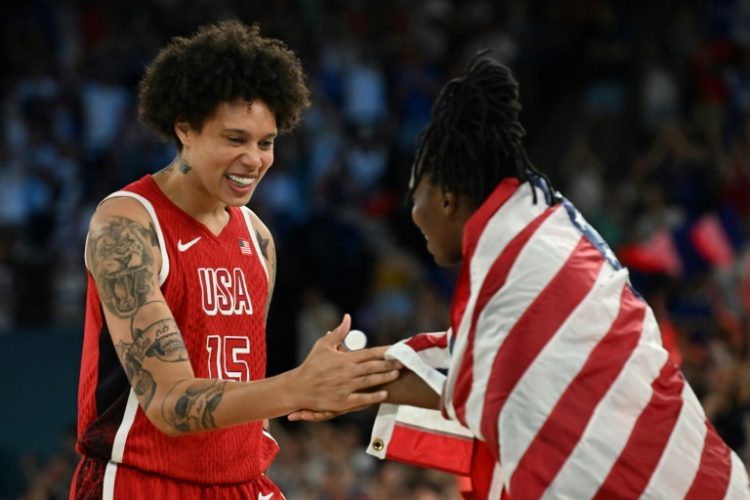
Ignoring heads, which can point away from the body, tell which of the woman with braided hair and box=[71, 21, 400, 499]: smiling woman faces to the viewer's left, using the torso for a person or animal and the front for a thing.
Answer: the woman with braided hair

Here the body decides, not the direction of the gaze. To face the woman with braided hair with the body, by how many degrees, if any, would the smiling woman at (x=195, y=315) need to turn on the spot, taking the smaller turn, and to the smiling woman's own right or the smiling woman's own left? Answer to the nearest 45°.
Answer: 0° — they already face them

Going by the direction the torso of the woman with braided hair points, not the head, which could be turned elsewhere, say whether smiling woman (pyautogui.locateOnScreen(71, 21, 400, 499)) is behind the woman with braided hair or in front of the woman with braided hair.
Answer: in front

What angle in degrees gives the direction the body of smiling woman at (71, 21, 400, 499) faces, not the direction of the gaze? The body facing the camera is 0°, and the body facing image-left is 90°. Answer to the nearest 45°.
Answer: approximately 315°

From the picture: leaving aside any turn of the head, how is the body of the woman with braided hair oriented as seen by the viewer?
to the viewer's left
